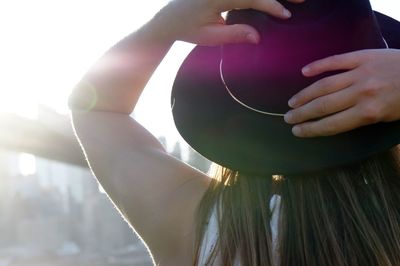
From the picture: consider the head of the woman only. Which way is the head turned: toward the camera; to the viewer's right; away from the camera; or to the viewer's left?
away from the camera

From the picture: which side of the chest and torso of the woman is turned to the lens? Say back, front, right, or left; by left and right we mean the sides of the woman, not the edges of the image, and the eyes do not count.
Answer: back
